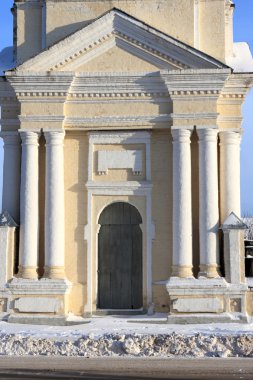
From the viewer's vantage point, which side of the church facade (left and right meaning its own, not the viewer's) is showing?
front

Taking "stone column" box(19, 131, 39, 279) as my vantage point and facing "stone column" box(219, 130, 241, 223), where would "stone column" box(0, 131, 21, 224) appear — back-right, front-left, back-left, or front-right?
back-left

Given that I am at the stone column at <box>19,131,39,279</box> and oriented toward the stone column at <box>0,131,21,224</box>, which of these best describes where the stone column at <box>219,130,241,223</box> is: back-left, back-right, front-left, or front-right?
back-right

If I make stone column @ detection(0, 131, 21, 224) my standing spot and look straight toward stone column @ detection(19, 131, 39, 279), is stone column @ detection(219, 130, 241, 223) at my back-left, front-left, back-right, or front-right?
front-left
